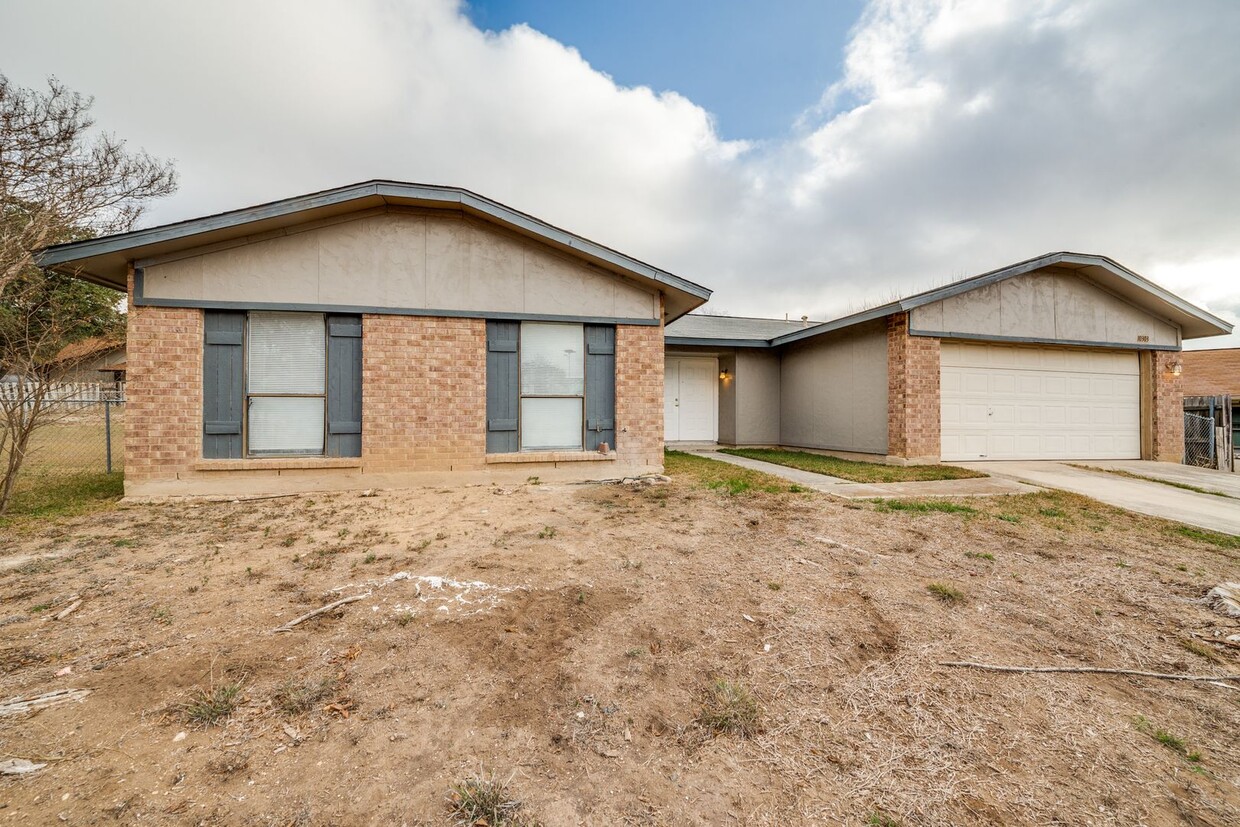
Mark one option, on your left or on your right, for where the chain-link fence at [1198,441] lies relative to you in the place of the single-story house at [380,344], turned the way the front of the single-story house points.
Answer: on your left

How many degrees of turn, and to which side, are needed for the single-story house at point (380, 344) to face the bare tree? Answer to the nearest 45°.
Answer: approximately 135° to its right

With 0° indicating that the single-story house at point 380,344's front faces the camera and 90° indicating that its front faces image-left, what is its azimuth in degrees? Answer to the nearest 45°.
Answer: approximately 0°

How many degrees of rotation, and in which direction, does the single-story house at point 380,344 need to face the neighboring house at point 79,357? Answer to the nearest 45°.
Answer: approximately 90° to its right

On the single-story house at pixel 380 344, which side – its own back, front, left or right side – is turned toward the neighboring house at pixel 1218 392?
left
